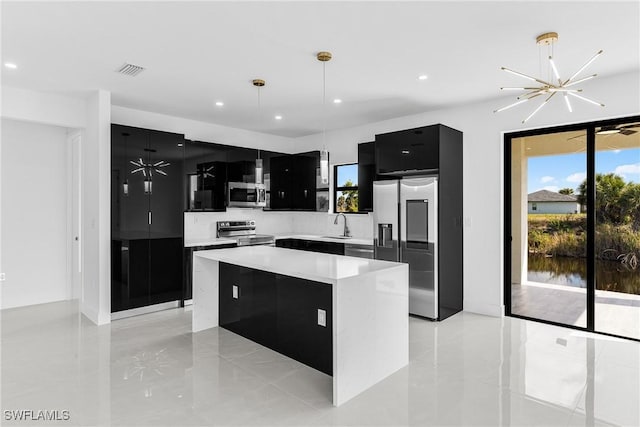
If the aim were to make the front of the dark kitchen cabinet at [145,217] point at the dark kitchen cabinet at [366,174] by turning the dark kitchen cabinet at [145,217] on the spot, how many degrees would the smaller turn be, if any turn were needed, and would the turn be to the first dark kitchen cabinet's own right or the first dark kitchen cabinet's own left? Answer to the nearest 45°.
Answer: approximately 45° to the first dark kitchen cabinet's own left

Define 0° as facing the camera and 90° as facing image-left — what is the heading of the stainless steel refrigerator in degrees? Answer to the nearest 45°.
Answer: approximately 45°

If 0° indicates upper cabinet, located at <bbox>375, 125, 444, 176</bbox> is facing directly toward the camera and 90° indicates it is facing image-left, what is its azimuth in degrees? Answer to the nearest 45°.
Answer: approximately 45°

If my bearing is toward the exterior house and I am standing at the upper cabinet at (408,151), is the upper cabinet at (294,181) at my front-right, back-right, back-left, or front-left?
back-left

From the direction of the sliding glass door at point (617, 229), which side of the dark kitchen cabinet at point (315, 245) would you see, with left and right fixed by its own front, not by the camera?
left

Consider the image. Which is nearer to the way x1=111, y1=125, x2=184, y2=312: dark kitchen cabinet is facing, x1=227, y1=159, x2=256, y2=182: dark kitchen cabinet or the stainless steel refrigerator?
the stainless steel refrigerator

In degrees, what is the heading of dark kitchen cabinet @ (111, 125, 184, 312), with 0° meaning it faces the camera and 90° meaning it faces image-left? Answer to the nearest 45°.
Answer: approximately 315°

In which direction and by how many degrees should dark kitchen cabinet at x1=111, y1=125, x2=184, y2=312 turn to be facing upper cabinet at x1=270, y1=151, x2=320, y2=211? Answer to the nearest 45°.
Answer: approximately 90° to its left

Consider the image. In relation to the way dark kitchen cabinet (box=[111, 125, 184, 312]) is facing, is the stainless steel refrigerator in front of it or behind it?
in front

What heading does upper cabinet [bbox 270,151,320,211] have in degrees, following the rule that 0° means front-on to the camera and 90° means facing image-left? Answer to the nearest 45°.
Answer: approximately 45°

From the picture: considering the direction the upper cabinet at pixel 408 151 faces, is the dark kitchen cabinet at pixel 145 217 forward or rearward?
forward

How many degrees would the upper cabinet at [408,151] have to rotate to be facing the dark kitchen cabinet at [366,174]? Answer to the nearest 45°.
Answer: approximately 90° to its right
